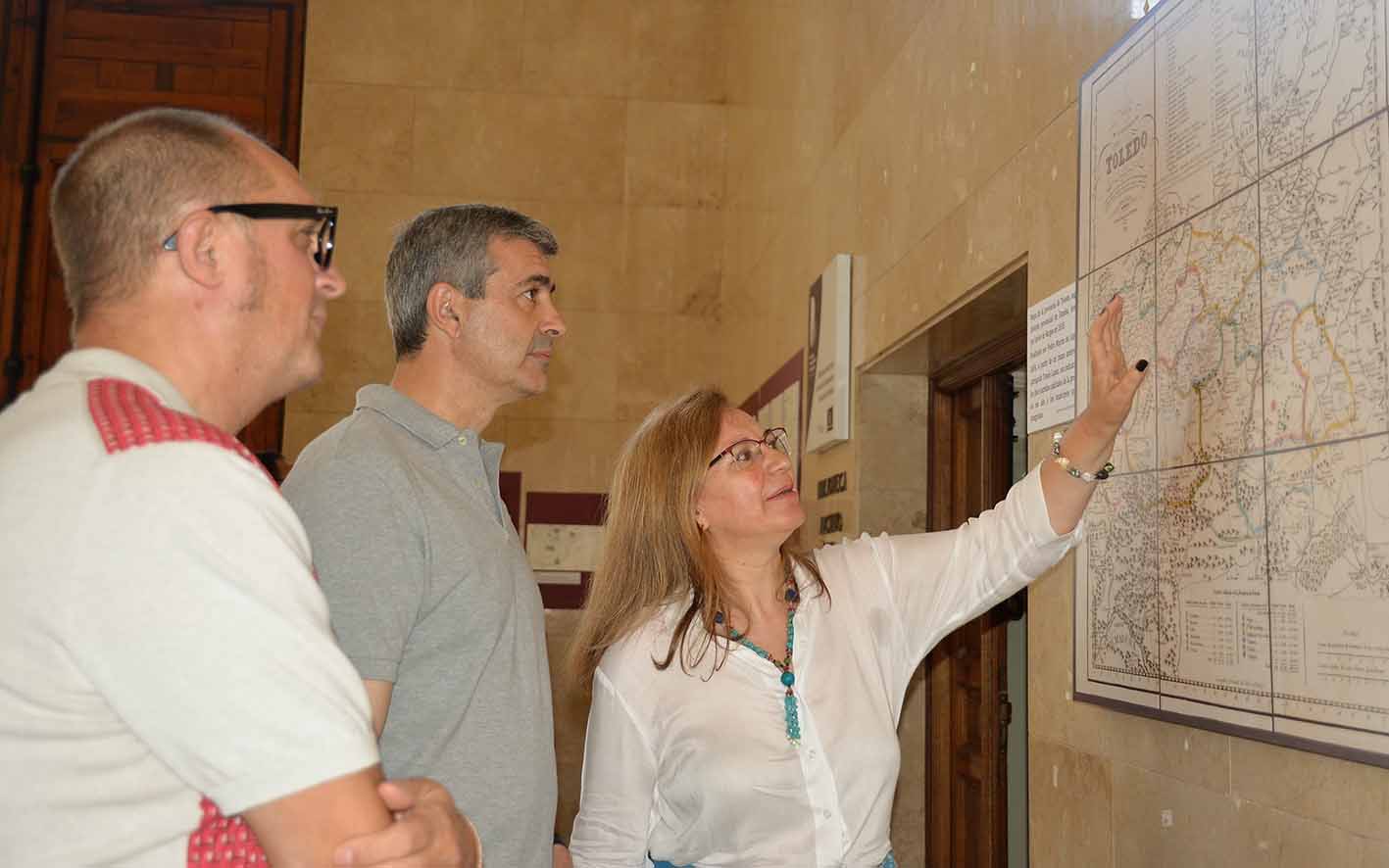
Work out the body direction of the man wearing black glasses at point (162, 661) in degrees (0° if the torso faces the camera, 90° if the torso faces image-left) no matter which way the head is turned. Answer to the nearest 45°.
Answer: approximately 270°

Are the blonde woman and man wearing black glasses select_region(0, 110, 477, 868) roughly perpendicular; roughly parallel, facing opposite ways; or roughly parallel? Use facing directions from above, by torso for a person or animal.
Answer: roughly perpendicular

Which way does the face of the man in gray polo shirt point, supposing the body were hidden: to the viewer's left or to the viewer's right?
to the viewer's right

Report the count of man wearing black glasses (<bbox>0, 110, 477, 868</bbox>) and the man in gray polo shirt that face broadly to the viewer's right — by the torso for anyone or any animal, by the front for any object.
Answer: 2

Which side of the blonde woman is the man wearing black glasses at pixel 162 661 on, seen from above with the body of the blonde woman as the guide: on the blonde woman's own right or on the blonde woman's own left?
on the blonde woman's own right

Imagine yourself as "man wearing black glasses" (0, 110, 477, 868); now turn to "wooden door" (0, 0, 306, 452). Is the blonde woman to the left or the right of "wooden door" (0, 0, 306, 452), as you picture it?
right

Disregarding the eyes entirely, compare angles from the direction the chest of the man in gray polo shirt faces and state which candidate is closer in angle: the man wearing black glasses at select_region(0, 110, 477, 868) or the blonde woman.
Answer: the blonde woman

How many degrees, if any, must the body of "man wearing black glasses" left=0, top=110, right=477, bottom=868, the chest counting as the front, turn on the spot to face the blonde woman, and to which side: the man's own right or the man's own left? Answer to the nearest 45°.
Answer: approximately 45° to the man's own left

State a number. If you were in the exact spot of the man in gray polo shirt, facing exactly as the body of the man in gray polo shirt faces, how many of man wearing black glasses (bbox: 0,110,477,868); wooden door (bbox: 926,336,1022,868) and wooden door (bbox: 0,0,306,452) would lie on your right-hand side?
1

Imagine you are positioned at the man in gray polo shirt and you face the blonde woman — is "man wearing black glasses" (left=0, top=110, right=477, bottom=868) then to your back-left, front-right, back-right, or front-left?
back-right

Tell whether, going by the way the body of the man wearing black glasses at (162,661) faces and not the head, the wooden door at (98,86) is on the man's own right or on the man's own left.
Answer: on the man's own left

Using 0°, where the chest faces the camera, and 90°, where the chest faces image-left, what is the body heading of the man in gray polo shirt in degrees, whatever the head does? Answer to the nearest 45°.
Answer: approximately 270°
